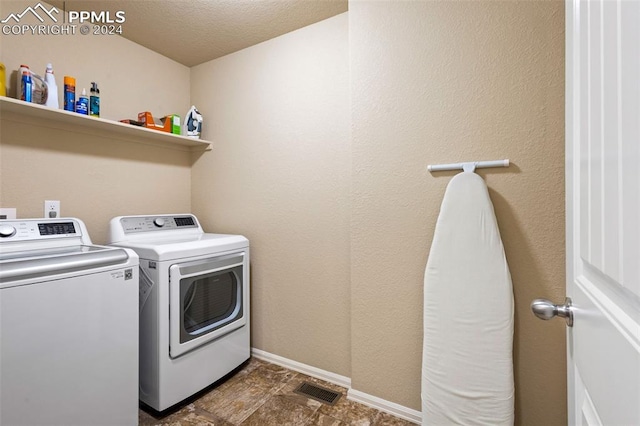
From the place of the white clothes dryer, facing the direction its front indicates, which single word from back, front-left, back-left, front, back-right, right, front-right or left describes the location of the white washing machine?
right

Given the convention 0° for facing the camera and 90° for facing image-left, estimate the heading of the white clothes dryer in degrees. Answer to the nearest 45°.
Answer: approximately 315°
